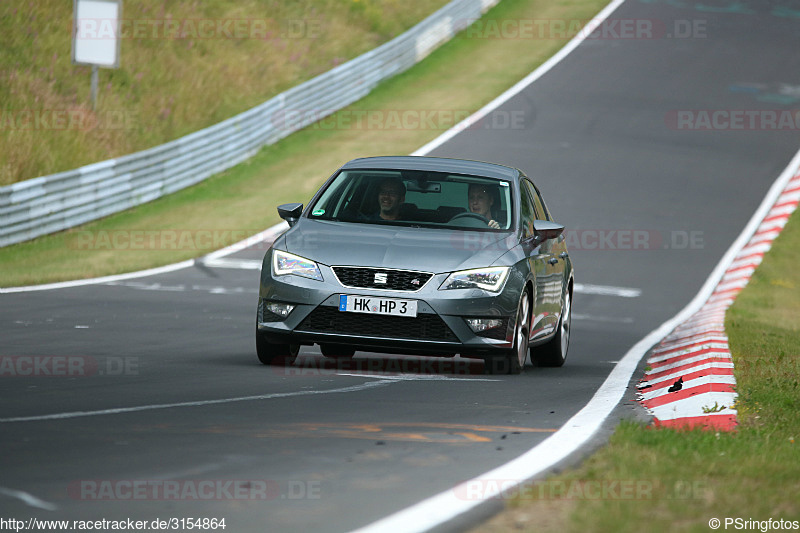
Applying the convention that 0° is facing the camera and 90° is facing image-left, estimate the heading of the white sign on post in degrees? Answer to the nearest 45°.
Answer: approximately 0°

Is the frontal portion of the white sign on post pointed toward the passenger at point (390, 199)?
yes

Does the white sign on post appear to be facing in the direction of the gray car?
yes

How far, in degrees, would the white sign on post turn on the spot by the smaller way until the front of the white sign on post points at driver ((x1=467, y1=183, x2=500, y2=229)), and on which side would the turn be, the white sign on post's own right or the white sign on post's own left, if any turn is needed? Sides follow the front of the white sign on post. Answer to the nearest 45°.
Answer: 0° — it already faces them
